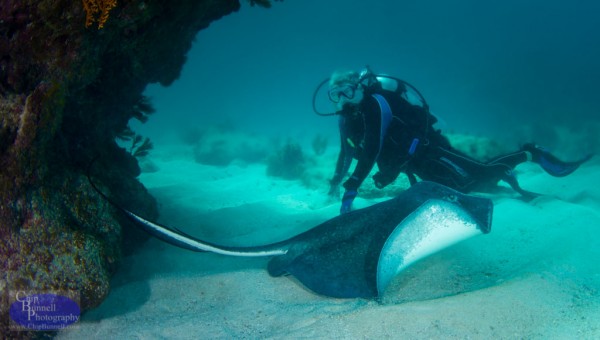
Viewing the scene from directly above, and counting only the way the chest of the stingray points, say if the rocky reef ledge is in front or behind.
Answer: behind

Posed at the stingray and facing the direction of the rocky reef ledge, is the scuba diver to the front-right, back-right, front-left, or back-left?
back-right

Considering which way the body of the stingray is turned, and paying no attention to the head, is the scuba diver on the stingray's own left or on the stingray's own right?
on the stingray's own left

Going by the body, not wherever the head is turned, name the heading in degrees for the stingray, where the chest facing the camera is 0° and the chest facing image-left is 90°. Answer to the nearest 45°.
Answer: approximately 270°

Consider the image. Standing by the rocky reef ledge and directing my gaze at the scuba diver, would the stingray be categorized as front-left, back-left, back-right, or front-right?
front-right

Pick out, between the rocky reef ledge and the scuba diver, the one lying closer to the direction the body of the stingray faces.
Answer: the scuba diver

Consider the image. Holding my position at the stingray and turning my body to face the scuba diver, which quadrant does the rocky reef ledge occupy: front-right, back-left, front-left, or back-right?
back-left

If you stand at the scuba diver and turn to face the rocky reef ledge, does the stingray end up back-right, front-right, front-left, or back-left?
front-left
